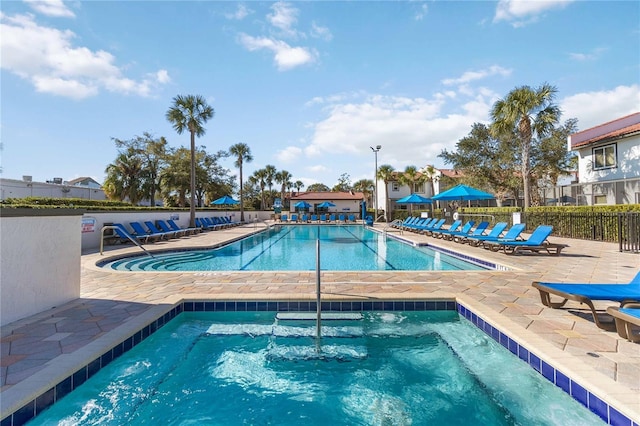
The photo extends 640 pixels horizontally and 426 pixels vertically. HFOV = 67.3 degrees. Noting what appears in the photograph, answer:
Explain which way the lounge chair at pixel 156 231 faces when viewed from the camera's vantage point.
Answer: facing to the right of the viewer

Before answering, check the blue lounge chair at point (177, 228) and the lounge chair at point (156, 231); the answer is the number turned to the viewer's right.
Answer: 2

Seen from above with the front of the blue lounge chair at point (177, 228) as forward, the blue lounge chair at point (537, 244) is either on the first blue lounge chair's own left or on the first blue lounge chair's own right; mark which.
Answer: on the first blue lounge chair's own right

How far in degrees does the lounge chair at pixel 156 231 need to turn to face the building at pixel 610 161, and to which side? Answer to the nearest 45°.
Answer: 0° — it already faces it

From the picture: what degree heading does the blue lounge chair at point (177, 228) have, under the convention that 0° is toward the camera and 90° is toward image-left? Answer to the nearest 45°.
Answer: approximately 270°

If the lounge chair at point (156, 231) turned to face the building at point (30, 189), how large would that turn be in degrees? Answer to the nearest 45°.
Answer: approximately 135° to its left
